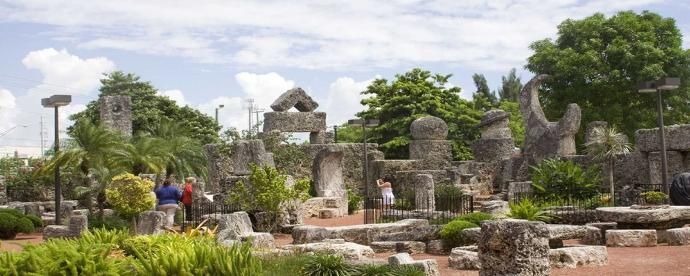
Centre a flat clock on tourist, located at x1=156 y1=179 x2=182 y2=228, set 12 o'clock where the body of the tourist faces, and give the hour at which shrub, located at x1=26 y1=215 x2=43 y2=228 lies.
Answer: The shrub is roughly at 10 o'clock from the tourist.

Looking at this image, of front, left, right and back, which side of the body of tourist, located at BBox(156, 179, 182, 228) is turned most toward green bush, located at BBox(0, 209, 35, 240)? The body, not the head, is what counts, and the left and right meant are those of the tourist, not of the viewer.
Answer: left

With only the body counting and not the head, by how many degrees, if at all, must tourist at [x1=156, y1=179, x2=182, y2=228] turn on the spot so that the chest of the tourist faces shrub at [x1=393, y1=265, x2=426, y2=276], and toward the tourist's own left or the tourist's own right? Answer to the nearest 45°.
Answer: approximately 180°

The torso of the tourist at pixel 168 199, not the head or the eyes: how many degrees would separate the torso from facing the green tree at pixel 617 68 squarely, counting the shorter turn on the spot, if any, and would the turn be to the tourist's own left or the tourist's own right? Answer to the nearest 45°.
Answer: approximately 45° to the tourist's own right

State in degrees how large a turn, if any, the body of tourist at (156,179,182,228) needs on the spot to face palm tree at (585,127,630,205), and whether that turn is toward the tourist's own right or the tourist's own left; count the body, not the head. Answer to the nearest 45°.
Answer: approximately 90° to the tourist's own right

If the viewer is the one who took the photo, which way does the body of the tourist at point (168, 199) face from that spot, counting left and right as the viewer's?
facing away from the viewer

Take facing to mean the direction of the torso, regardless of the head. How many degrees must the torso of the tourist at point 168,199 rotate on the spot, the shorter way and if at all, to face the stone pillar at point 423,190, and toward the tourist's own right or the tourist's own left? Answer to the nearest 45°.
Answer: approximately 90° to the tourist's own right

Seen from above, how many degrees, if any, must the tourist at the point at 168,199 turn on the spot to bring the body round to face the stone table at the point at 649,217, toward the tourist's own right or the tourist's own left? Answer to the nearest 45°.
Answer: approximately 135° to the tourist's own right
